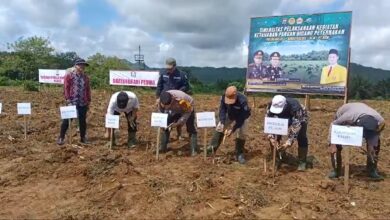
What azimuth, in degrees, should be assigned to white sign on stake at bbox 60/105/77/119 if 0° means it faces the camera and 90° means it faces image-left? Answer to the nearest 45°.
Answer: approximately 0°

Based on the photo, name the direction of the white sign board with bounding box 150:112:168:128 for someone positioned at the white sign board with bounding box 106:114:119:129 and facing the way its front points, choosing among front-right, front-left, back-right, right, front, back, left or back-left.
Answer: front-left

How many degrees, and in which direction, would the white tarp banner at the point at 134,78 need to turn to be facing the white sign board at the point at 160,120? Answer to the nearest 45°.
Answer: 0° — it already faces it

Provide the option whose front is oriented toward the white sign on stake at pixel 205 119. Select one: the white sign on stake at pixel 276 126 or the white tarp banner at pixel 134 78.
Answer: the white tarp banner

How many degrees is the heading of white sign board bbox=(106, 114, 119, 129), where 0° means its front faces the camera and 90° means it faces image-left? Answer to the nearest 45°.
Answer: approximately 0°

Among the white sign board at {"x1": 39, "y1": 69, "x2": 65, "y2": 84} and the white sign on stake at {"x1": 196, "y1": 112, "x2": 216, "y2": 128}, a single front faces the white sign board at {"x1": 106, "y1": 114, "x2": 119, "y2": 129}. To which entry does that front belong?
the white sign board at {"x1": 39, "y1": 69, "x2": 65, "y2": 84}

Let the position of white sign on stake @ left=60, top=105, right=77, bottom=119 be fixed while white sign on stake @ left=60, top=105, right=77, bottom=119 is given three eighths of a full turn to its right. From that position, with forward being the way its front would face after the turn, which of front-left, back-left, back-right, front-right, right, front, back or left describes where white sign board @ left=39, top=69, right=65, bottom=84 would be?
front-right

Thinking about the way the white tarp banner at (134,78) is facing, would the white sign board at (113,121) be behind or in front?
in front
